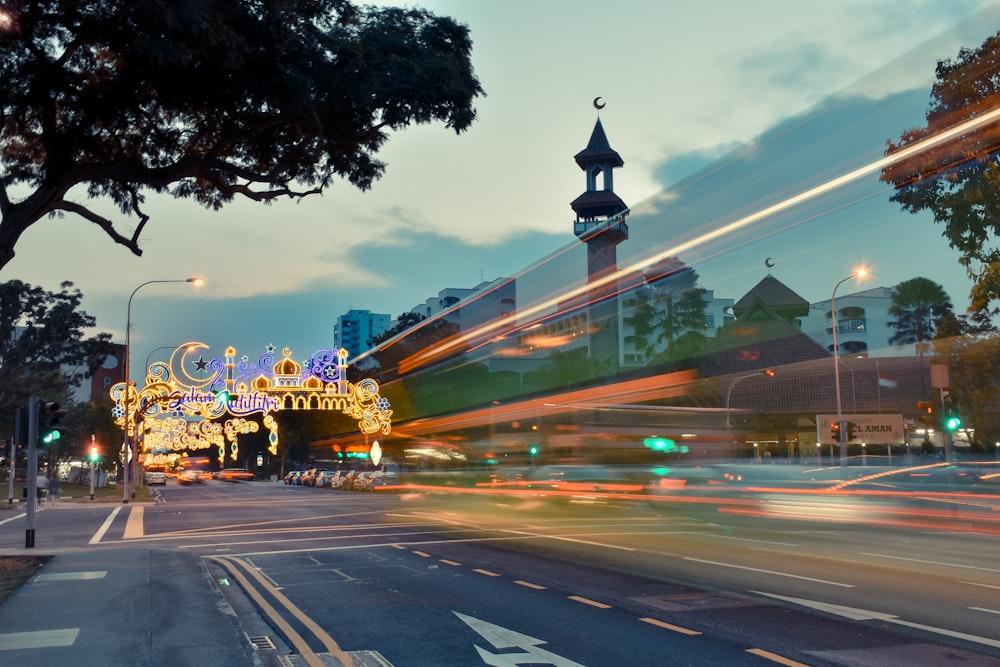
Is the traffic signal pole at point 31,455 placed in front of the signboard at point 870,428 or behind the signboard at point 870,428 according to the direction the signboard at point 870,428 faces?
in front

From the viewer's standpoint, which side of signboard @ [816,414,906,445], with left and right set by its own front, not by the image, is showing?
front

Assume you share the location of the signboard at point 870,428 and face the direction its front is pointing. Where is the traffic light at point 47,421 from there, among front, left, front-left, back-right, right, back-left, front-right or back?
front-right

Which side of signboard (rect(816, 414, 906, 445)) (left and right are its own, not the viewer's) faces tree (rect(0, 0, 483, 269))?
front
